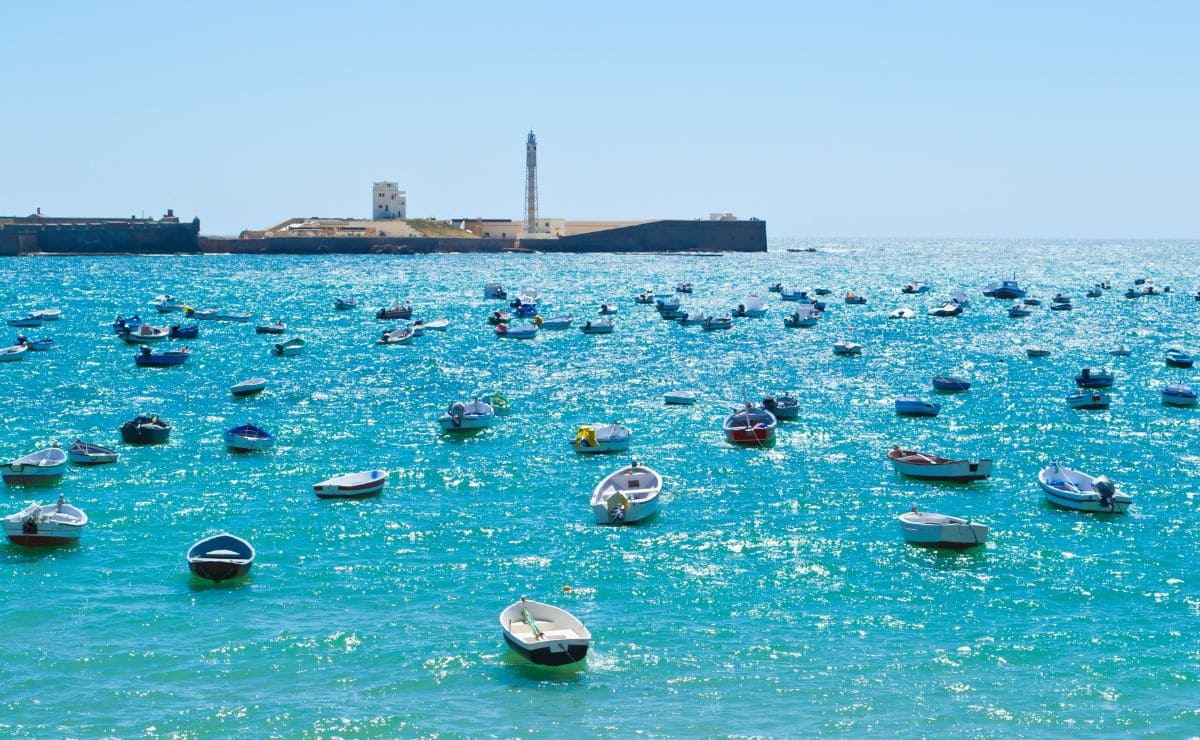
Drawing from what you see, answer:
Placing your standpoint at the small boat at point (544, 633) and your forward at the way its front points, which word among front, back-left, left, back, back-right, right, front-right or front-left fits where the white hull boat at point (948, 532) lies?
right

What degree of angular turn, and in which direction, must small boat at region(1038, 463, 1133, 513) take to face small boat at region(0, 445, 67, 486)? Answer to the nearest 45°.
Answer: approximately 45° to its left

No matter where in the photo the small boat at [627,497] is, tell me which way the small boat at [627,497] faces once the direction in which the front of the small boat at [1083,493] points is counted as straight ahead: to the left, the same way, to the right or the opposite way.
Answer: to the right

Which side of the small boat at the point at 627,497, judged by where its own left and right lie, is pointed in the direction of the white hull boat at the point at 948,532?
right

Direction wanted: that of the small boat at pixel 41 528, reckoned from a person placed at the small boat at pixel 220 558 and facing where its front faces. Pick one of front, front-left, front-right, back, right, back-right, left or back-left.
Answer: front-left

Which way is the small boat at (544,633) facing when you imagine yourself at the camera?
facing away from the viewer and to the left of the viewer

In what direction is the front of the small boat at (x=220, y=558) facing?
away from the camera

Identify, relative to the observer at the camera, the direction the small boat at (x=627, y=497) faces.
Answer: facing away from the viewer and to the right of the viewer

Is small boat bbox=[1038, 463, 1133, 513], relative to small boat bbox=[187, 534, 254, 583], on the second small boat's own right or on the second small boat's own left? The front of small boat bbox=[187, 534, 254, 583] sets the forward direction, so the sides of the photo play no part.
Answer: on the second small boat's own right

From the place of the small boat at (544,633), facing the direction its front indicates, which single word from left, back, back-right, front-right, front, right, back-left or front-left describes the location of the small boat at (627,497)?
front-right
